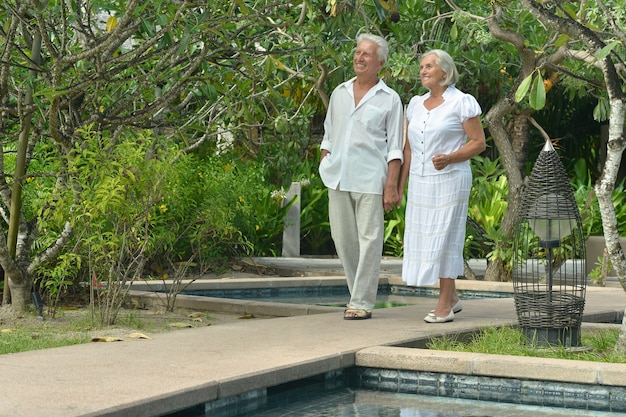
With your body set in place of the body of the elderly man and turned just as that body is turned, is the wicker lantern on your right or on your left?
on your left

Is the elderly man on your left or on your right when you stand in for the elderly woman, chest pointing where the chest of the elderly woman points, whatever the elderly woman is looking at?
on your right

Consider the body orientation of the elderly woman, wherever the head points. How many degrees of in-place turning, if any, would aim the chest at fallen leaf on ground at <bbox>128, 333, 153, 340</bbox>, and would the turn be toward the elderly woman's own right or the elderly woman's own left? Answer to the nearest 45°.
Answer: approximately 45° to the elderly woman's own right

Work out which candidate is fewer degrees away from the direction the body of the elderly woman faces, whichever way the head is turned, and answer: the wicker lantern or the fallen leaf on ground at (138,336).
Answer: the fallen leaf on ground

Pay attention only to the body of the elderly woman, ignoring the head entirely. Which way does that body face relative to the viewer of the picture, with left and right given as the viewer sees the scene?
facing the viewer and to the left of the viewer

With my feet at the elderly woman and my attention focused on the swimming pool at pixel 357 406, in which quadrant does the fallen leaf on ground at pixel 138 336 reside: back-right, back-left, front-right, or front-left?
front-right

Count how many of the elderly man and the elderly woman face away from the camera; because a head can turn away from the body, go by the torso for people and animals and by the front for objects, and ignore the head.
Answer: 0

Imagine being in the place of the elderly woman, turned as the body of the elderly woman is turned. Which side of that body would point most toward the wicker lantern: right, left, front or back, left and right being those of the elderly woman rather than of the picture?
left

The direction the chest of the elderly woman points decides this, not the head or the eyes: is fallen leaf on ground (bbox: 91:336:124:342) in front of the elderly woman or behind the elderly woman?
in front

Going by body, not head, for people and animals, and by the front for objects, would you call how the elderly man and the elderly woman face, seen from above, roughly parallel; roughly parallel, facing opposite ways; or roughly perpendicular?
roughly parallel
